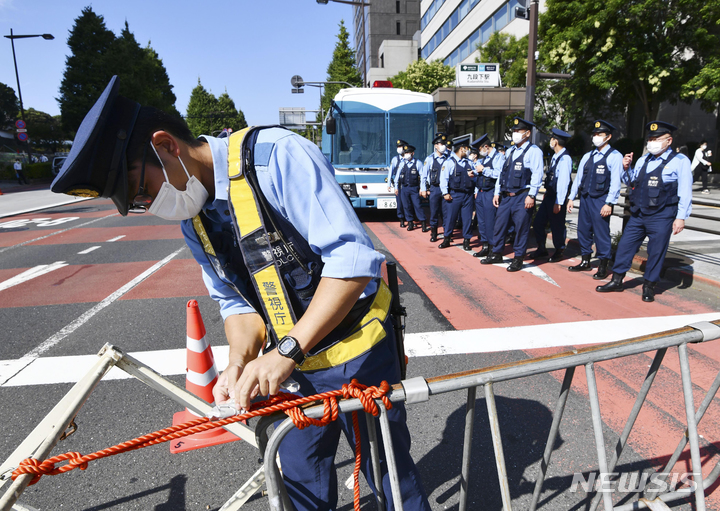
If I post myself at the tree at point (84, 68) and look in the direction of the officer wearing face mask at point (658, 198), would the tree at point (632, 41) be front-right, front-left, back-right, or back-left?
front-left

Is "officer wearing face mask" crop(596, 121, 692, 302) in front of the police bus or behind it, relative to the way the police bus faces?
in front

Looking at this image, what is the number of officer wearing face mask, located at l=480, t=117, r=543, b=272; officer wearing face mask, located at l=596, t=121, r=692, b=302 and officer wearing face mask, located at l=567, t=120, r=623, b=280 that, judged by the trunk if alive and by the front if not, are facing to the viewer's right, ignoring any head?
0

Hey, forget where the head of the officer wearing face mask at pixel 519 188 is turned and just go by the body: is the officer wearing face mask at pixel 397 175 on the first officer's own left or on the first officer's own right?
on the first officer's own right

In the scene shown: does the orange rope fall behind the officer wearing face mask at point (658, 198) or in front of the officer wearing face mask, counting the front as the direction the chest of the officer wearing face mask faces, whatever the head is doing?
in front

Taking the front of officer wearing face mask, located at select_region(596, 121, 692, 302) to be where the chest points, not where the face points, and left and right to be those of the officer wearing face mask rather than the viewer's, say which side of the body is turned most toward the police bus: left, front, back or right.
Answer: right

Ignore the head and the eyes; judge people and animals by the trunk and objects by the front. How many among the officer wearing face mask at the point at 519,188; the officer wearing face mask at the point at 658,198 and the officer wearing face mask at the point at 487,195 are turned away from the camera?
0

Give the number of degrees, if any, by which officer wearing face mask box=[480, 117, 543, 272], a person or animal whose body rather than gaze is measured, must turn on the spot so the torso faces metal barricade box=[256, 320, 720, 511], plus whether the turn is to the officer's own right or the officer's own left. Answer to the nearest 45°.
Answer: approximately 45° to the officer's own left

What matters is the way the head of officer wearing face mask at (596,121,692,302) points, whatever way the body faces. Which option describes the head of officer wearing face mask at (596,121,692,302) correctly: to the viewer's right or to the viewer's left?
to the viewer's left

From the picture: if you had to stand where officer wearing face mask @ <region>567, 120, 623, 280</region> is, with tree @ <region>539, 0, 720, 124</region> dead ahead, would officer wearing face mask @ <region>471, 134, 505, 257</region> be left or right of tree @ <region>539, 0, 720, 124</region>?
left

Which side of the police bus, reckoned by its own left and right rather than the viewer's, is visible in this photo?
front

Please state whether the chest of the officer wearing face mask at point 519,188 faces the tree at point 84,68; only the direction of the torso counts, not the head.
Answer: no

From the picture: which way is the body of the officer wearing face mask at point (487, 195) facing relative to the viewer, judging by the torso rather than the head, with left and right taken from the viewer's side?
facing the viewer and to the left of the viewer

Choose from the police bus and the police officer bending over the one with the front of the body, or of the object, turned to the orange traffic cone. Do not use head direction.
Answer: the police bus

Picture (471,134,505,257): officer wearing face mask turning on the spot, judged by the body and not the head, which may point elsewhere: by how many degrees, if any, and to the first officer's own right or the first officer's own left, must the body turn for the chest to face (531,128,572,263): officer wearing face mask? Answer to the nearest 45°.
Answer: approximately 90° to the first officer's own left

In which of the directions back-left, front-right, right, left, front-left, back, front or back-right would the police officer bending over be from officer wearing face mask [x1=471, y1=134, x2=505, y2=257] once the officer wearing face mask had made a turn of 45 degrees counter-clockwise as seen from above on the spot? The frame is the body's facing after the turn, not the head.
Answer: front

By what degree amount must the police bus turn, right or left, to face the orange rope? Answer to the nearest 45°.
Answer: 0° — it already faces it
